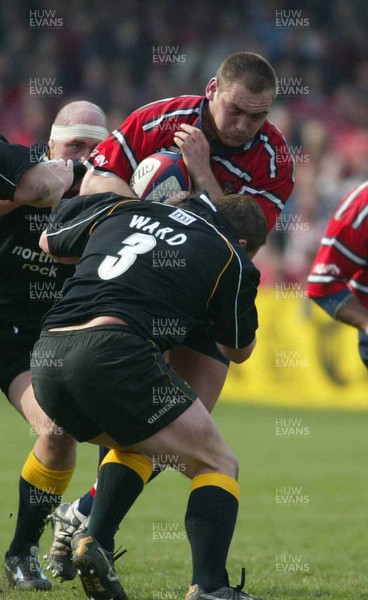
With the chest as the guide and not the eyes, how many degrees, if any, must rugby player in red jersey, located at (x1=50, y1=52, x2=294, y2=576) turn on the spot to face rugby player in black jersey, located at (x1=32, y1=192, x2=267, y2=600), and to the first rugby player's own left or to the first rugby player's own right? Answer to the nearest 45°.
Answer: approximately 45° to the first rugby player's own right

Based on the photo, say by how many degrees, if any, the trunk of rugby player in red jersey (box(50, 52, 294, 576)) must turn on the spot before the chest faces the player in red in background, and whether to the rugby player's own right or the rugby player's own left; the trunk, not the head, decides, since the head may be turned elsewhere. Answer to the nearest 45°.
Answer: approximately 90° to the rugby player's own left

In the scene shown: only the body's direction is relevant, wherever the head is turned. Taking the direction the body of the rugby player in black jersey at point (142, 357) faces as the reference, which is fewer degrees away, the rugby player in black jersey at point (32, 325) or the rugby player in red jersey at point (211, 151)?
the rugby player in red jersey

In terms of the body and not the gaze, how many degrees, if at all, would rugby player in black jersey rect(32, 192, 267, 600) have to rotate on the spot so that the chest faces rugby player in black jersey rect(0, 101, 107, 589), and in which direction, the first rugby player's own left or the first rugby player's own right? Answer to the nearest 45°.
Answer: approximately 90° to the first rugby player's own left

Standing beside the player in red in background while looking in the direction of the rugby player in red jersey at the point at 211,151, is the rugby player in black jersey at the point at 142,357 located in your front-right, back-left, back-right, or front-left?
front-left

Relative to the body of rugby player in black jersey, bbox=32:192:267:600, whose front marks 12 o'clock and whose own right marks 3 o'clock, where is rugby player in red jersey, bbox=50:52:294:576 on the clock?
The rugby player in red jersey is roughly at 11 o'clock from the rugby player in black jersey.

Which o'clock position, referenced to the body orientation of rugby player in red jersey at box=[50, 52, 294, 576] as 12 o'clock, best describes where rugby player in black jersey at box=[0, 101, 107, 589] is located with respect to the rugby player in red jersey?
The rugby player in black jersey is roughly at 4 o'clock from the rugby player in red jersey.

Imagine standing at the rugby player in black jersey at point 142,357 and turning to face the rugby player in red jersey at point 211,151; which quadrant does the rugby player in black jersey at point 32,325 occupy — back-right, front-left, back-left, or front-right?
front-left

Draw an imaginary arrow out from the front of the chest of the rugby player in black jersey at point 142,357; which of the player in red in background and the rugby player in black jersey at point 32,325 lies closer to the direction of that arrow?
the player in red in background

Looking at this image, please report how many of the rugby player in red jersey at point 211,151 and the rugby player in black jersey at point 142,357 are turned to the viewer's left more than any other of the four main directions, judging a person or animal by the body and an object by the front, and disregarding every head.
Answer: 0

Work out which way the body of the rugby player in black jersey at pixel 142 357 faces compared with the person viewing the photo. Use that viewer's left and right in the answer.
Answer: facing away from the viewer and to the right of the viewer

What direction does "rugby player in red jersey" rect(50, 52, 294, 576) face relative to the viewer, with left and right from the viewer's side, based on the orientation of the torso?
facing the viewer and to the right of the viewer
